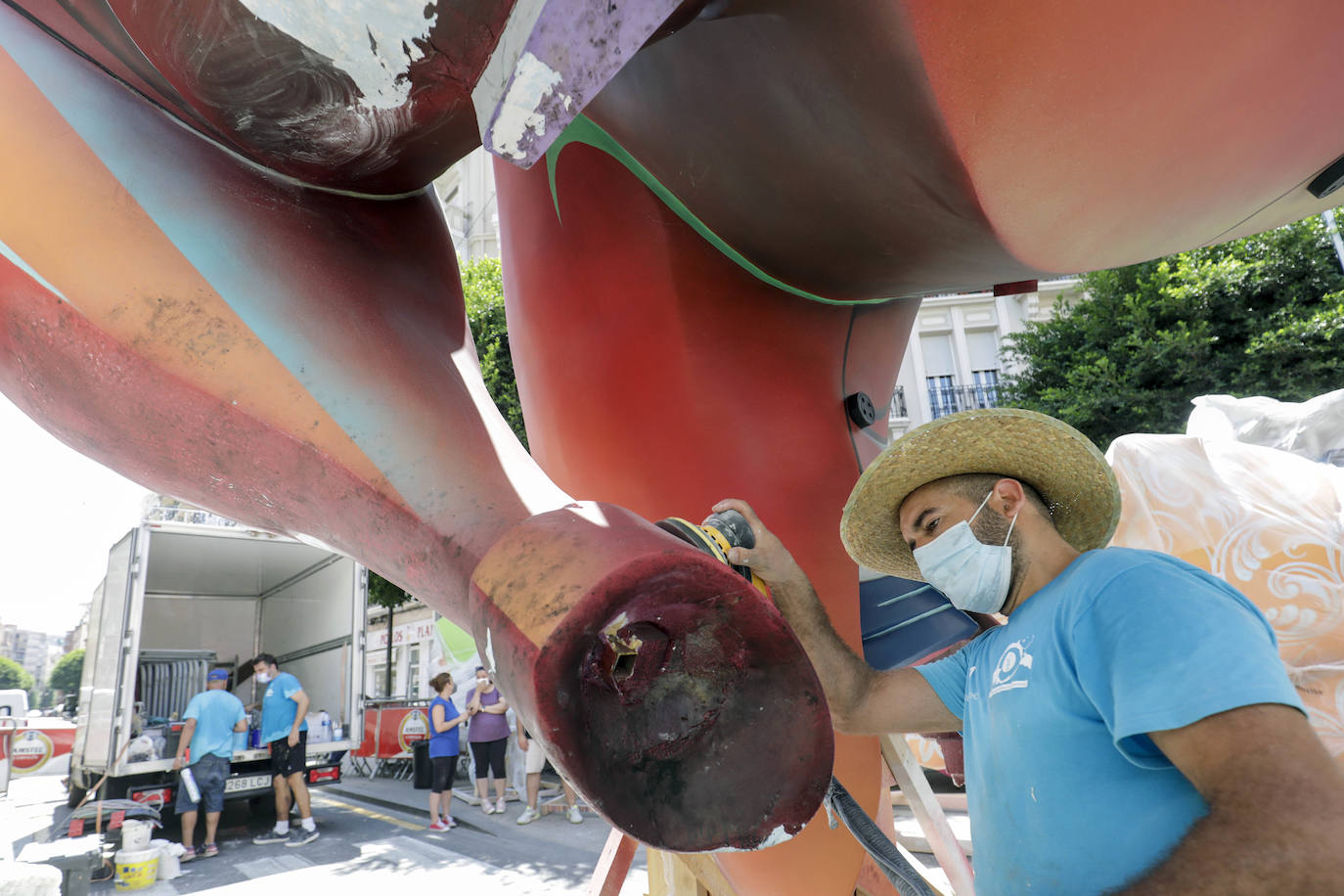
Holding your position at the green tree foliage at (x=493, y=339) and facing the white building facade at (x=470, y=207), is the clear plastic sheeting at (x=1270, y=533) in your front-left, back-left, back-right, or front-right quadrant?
back-right

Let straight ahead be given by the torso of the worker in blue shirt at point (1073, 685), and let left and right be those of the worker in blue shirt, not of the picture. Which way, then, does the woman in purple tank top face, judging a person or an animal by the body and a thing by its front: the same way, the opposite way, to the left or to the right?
to the left

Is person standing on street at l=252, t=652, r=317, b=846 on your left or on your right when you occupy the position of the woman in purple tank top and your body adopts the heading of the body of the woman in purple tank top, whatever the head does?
on your right

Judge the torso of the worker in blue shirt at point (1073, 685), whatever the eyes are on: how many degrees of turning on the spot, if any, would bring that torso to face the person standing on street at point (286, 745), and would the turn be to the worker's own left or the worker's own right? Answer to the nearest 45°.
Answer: approximately 90° to the worker's own right

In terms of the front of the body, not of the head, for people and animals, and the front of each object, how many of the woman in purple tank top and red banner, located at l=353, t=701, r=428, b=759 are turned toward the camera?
2

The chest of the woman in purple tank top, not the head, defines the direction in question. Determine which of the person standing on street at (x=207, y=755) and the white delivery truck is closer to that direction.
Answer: the person standing on street

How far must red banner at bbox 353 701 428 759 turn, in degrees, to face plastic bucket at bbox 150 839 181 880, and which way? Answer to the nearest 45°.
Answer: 0° — it already faces it

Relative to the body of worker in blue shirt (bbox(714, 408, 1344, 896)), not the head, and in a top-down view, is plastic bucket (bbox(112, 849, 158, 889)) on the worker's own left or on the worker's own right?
on the worker's own right
